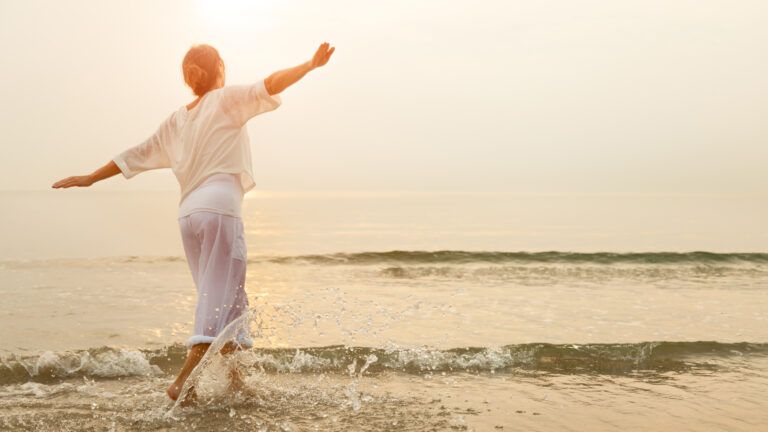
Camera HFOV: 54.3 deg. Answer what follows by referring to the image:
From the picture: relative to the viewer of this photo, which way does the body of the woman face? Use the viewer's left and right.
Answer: facing away from the viewer and to the right of the viewer
